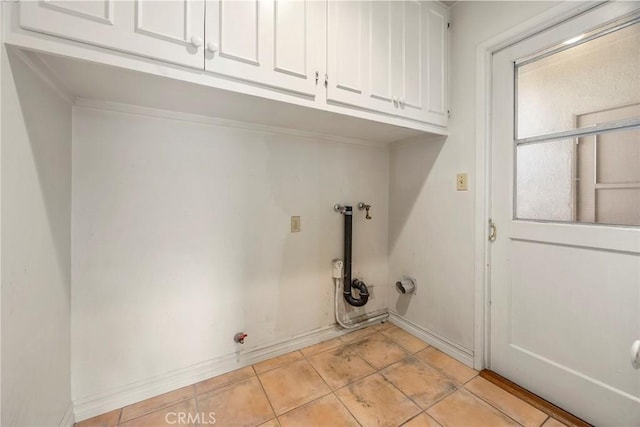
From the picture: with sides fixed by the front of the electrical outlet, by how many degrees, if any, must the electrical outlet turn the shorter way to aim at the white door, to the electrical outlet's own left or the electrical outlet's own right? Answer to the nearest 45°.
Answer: approximately 45° to the electrical outlet's own left

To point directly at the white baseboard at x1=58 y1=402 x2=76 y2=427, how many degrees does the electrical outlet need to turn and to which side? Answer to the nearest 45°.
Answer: approximately 45° to its right

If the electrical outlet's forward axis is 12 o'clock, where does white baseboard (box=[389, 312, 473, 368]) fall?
The white baseboard is roughly at 9 o'clock from the electrical outlet.

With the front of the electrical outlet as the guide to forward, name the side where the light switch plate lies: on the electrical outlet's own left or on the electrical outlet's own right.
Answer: on the electrical outlet's own left

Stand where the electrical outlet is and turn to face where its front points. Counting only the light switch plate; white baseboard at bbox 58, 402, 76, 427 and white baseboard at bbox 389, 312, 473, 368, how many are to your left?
2

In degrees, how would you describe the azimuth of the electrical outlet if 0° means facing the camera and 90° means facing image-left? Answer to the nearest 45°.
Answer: approximately 0°

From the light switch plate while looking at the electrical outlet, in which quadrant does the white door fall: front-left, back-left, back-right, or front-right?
back-left
